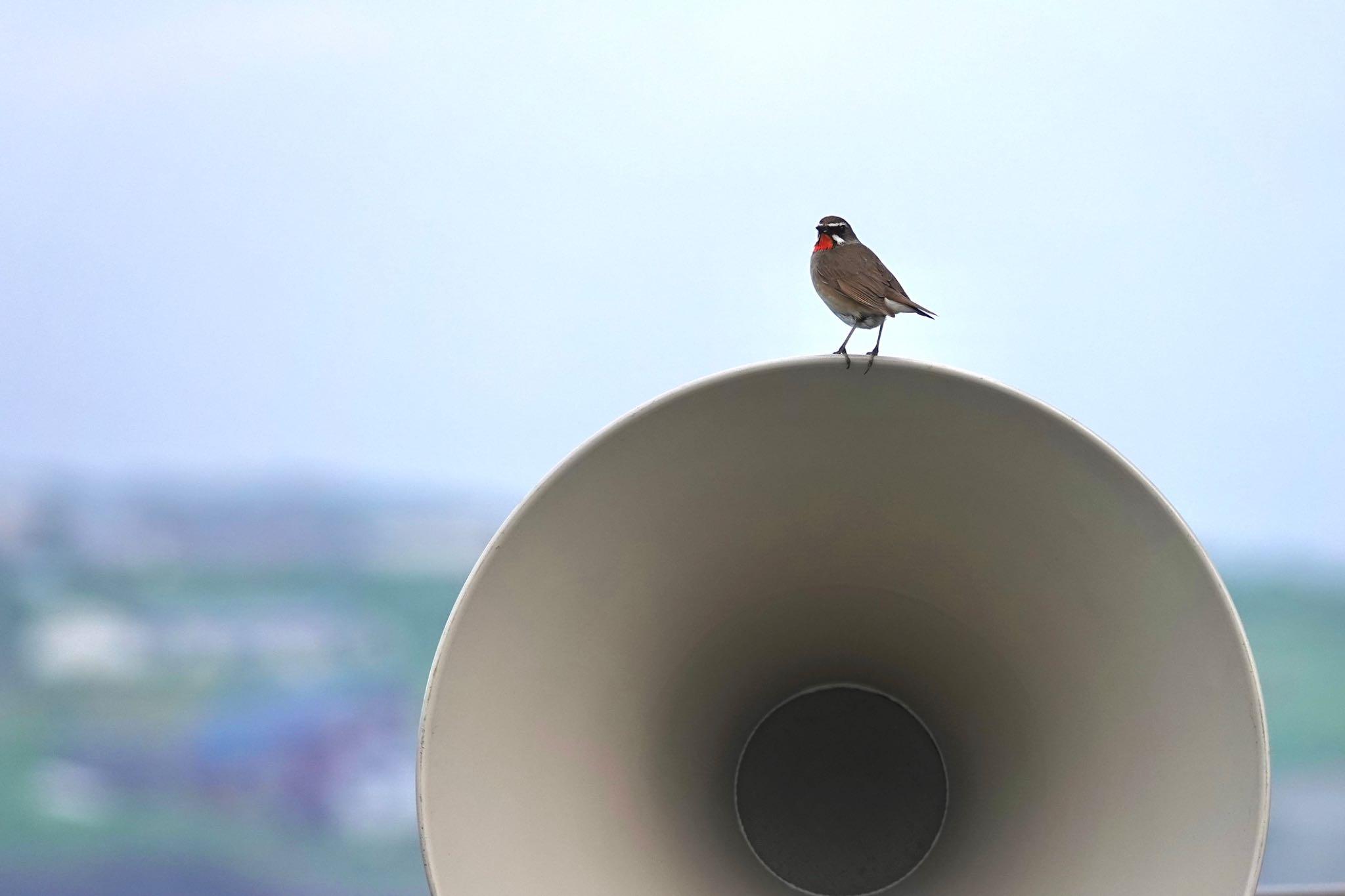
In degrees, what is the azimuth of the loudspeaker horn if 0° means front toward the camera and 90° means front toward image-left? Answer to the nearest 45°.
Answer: approximately 0°

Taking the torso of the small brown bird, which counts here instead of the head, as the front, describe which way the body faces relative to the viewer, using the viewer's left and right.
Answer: facing to the left of the viewer
